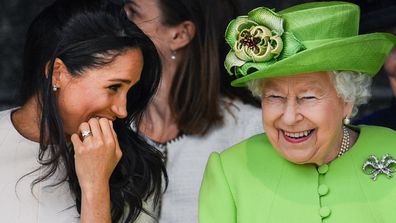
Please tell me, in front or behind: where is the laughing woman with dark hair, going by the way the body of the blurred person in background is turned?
in front

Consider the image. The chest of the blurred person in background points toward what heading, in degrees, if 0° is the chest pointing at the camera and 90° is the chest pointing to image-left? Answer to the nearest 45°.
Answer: approximately 45°

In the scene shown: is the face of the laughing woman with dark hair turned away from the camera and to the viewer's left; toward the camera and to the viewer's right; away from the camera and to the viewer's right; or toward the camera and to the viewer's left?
toward the camera and to the viewer's right

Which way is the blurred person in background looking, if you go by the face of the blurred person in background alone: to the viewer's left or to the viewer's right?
to the viewer's left

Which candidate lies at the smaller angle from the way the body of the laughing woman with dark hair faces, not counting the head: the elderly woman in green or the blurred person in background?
the elderly woman in green

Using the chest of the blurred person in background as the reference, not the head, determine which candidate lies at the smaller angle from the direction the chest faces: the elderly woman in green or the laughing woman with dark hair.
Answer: the laughing woman with dark hair

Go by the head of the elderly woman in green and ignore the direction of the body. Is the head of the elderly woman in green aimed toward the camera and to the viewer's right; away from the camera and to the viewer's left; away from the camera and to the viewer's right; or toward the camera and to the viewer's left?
toward the camera and to the viewer's left

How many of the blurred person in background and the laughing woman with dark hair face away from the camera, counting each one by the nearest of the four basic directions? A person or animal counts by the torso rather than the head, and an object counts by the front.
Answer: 0
